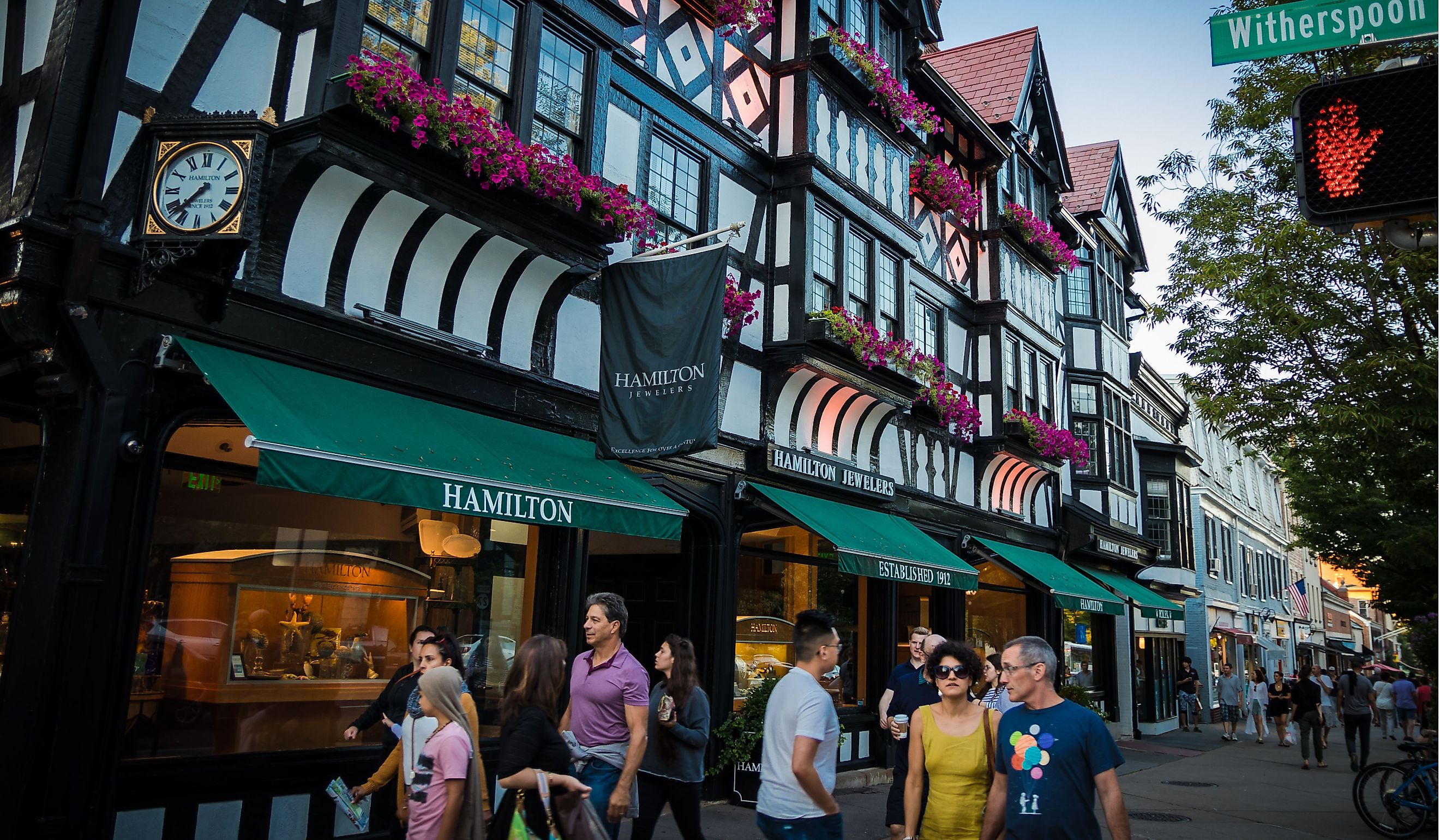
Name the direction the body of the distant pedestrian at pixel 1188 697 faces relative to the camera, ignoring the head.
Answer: toward the camera

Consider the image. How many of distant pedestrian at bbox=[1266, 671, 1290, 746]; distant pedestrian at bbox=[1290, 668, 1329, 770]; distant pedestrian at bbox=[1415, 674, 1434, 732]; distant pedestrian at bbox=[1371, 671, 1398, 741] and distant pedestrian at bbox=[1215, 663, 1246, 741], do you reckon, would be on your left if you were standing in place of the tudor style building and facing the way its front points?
5

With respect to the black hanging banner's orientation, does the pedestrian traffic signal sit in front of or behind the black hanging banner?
in front

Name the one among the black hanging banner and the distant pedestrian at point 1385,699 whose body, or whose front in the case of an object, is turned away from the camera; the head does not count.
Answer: the distant pedestrian

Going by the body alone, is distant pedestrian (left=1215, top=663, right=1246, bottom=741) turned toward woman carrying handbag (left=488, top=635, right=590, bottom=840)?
yes

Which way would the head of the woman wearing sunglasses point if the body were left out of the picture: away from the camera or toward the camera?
toward the camera

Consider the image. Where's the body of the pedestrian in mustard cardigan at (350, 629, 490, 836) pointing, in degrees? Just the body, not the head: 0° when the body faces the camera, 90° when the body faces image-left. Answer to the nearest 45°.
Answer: approximately 45°

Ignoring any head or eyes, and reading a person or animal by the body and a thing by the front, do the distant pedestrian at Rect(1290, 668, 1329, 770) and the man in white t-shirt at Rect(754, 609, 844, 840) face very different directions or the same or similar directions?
same or similar directions

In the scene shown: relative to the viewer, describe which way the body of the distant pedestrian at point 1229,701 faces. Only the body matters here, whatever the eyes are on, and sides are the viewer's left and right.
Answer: facing the viewer

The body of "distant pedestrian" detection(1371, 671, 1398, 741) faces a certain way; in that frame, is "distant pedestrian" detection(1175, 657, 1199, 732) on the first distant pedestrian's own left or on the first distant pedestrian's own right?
on the first distant pedestrian's own left

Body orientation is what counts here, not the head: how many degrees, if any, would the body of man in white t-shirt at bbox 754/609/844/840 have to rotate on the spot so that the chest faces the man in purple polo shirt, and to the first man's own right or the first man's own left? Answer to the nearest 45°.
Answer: approximately 90° to the first man's own left

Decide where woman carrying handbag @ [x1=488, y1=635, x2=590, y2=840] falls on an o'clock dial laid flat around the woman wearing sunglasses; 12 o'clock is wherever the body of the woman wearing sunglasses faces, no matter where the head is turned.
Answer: The woman carrying handbag is roughly at 2 o'clock from the woman wearing sunglasses.

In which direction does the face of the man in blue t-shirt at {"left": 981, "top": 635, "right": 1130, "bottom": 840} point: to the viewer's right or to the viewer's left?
to the viewer's left

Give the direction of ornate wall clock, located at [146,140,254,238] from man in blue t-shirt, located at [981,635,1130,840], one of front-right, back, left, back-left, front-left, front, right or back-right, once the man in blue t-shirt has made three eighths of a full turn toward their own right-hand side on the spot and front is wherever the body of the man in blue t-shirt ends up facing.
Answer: left

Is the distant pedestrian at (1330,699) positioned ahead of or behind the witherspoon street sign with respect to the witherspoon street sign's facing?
behind
